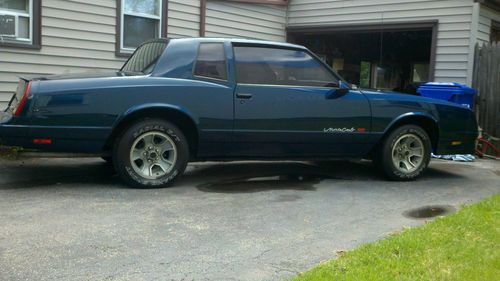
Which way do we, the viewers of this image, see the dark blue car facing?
facing to the right of the viewer

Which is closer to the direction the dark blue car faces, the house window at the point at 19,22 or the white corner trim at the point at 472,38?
the white corner trim

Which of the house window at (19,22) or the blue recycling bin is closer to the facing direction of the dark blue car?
the blue recycling bin

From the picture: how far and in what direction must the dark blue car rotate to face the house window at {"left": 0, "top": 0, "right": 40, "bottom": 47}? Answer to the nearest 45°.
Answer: approximately 135° to its left

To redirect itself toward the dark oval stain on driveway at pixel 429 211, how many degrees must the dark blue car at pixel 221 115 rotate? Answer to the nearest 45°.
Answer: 0° — it already faces it

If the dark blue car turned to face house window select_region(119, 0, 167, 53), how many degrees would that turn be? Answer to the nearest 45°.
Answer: approximately 135° to its left

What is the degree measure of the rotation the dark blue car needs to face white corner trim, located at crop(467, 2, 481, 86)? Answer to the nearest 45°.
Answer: approximately 45° to its left

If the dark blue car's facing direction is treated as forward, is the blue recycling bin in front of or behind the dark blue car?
in front

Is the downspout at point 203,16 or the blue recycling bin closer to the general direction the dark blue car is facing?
the blue recycling bin

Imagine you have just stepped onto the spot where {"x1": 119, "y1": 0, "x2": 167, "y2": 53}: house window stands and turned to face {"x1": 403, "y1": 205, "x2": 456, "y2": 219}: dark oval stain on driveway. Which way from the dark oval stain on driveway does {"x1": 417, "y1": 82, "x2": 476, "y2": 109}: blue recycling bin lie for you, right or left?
left

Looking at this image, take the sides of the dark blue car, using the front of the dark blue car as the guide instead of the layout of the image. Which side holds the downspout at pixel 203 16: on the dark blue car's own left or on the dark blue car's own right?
on the dark blue car's own left
